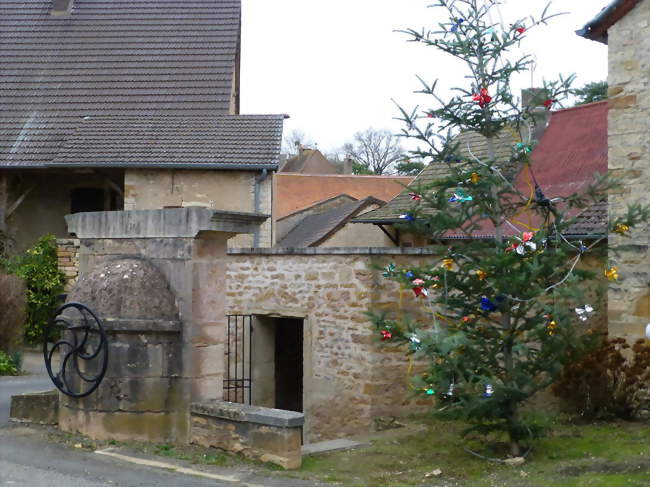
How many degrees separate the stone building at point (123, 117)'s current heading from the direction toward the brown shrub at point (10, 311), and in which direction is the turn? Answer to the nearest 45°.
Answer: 0° — it already faces it

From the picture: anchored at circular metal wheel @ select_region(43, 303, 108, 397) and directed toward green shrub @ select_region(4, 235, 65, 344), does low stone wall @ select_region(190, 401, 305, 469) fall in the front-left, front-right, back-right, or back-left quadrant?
back-right

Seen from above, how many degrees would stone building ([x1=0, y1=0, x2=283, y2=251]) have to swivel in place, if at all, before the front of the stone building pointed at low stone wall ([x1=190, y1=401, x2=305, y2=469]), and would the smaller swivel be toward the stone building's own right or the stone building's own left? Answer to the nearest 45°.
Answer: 0° — it already faces it

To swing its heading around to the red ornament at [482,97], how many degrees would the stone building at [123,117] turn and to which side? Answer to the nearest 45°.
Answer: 0° — it already faces it

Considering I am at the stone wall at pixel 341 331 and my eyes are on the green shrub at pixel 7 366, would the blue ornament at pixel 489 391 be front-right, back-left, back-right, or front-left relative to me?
back-left

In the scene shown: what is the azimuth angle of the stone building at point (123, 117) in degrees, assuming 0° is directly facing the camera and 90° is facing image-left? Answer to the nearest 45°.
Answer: approximately 0°

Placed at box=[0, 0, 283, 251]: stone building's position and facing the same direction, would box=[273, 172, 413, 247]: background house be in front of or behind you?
behind

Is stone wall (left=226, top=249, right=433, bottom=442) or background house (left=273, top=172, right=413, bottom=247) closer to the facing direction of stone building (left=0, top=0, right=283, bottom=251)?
the stone wall

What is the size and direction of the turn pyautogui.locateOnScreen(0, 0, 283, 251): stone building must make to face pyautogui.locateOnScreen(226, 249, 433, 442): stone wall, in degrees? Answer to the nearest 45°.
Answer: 0° — it already faces it
